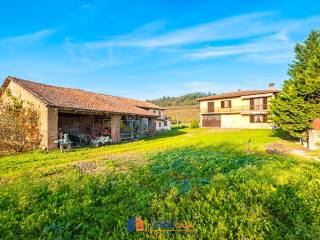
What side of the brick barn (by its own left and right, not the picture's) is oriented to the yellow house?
left

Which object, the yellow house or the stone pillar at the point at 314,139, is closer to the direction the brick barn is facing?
the stone pillar

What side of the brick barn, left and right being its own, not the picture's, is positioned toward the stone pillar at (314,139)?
front

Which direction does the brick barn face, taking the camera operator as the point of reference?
facing the viewer and to the right of the viewer

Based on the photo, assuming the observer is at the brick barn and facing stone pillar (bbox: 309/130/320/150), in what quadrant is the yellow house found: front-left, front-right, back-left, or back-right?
front-left

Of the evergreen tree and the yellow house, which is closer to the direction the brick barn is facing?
the evergreen tree
